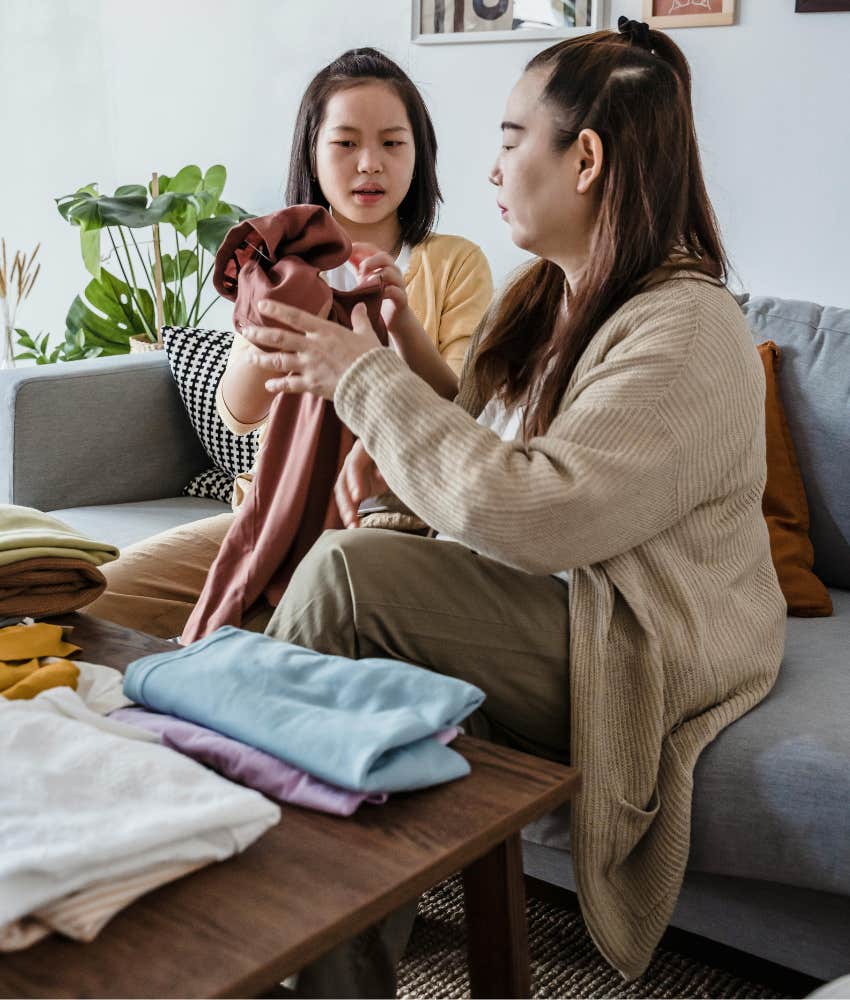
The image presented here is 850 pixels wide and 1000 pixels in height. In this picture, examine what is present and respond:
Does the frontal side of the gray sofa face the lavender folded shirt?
yes

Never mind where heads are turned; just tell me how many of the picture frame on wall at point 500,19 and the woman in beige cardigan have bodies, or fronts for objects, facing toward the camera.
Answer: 1

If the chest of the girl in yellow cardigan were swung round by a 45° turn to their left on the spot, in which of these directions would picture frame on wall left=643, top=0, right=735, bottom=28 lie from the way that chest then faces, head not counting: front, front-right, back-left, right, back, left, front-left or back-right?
left

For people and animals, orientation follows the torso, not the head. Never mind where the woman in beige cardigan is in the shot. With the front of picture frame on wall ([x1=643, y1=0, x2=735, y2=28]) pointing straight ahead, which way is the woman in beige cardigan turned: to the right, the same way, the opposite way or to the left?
to the right

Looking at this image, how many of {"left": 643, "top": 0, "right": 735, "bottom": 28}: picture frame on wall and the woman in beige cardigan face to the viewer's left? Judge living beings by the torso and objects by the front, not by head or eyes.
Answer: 1

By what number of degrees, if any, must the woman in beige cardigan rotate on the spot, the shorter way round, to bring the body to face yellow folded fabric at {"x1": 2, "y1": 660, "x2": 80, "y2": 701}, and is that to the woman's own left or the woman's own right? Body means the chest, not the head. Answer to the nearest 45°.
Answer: approximately 45° to the woman's own left

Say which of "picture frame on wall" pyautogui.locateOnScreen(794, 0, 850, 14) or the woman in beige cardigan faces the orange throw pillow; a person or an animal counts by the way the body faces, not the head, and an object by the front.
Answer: the picture frame on wall

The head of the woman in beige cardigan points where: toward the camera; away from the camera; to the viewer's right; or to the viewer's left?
to the viewer's left
